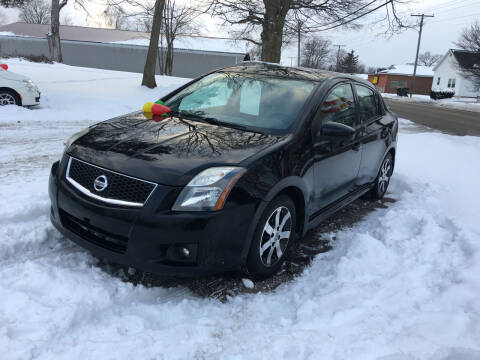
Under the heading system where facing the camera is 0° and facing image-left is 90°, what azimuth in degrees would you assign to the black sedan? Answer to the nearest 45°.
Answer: approximately 45°

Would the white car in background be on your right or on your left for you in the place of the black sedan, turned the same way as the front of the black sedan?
on your right

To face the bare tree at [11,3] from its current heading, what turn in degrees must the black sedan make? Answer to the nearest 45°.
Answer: approximately 90° to its right

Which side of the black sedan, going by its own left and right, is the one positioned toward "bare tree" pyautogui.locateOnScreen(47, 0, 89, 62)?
right

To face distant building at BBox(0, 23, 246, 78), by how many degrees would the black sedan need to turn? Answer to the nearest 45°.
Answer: approximately 135° to its right
